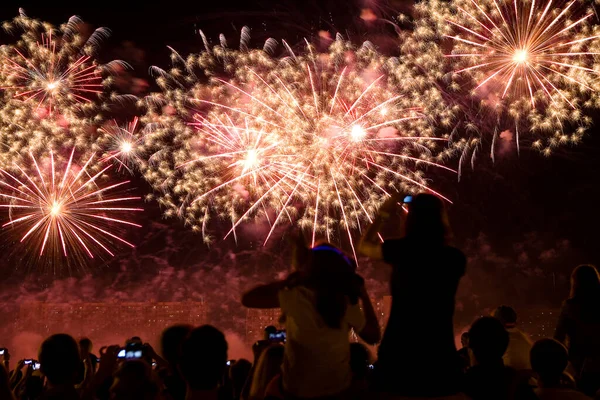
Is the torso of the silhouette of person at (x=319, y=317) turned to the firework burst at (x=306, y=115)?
yes

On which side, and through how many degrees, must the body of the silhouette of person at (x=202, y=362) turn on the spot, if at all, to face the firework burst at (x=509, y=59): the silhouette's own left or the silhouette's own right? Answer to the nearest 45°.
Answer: approximately 45° to the silhouette's own right

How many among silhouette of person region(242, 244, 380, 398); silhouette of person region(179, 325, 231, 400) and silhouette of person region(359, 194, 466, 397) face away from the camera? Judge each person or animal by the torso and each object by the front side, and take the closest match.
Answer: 3

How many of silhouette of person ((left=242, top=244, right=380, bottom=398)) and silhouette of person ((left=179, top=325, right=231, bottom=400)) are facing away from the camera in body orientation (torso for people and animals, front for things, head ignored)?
2

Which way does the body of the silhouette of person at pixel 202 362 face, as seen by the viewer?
away from the camera

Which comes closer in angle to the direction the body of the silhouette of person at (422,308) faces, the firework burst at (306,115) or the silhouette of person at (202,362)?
the firework burst

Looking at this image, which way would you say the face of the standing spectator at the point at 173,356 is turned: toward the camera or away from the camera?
away from the camera

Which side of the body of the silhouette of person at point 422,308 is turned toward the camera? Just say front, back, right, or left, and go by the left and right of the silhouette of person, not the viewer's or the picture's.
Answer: back

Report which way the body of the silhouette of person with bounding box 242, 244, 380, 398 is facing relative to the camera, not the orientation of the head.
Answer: away from the camera

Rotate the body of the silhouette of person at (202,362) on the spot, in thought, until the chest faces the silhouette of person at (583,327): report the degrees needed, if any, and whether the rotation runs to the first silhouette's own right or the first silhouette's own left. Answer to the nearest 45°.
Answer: approximately 90° to the first silhouette's own right

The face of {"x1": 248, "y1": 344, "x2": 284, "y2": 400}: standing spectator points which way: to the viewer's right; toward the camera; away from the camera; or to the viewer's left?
away from the camera
